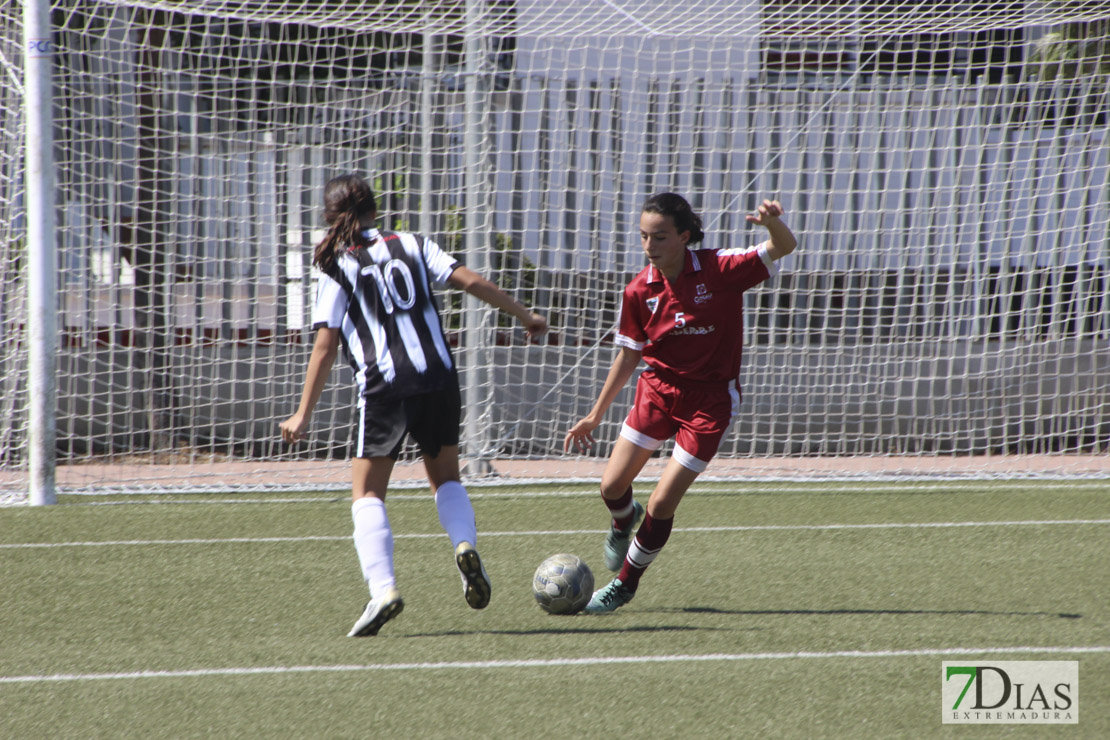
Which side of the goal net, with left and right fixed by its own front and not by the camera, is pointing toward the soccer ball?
front

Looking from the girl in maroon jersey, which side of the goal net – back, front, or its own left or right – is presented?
front

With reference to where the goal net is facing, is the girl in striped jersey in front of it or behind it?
in front

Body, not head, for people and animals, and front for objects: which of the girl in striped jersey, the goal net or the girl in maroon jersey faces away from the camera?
the girl in striped jersey

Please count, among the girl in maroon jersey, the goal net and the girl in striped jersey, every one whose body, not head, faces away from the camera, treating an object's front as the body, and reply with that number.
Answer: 1

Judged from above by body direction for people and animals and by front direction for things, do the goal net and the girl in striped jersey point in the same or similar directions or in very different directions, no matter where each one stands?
very different directions

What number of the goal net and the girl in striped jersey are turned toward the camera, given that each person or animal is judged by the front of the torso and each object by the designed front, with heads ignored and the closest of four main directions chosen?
1

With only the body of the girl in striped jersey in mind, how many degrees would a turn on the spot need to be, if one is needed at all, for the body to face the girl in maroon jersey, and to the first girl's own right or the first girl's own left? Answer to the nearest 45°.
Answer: approximately 90° to the first girl's own right

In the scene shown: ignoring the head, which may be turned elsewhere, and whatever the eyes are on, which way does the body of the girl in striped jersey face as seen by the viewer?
away from the camera
